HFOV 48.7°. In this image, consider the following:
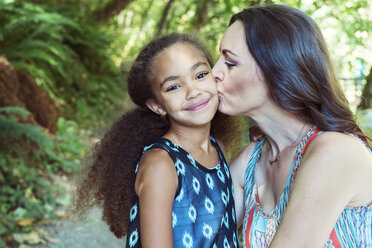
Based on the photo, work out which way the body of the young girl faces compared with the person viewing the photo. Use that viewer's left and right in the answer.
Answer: facing the viewer and to the right of the viewer

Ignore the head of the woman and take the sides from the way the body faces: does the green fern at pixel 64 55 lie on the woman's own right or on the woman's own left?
on the woman's own right

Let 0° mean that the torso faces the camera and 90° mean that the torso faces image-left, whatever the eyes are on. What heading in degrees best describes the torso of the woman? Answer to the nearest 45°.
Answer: approximately 45°

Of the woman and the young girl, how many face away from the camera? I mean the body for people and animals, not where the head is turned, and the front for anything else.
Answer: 0

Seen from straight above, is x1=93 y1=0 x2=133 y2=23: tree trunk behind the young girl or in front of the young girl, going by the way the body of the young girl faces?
behind

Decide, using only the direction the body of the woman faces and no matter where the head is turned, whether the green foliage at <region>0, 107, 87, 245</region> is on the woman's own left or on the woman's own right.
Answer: on the woman's own right
